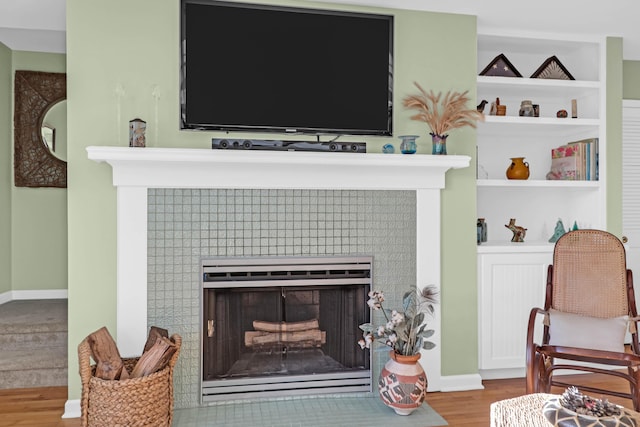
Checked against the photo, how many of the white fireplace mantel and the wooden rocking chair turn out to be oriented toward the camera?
2

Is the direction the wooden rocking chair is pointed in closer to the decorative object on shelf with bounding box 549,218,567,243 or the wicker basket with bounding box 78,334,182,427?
the wicker basket

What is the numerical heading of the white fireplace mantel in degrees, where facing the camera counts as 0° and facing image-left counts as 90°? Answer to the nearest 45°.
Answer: approximately 0°

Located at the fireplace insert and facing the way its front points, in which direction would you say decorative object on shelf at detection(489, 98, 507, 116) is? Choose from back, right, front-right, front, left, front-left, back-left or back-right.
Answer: left

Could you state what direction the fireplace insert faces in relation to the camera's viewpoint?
facing the viewer

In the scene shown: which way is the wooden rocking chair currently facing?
toward the camera

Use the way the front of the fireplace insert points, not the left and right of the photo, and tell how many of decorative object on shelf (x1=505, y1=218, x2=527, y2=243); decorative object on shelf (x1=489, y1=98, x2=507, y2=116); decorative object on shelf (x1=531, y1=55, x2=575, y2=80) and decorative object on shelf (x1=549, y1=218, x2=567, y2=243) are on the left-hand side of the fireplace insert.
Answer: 4

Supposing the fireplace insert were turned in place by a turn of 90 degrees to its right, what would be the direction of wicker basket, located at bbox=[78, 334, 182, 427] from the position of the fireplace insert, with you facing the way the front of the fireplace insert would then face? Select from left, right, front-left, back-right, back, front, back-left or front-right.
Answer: front-left
